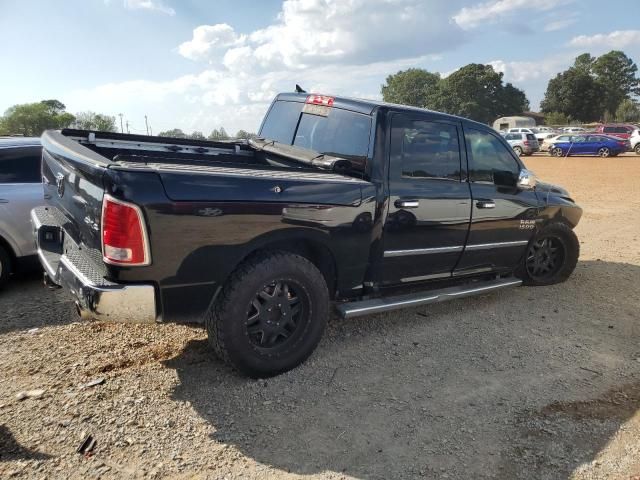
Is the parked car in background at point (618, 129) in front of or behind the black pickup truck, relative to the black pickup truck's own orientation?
in front

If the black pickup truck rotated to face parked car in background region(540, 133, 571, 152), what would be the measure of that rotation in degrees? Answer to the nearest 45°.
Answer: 0° — it already faces it

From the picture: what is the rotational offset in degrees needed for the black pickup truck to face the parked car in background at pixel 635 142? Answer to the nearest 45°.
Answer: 0° — it already faces it

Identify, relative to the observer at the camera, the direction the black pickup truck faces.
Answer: facing away from the viewer and to the right of the viewer

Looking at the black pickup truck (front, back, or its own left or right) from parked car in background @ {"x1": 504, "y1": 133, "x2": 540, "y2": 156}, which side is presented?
front

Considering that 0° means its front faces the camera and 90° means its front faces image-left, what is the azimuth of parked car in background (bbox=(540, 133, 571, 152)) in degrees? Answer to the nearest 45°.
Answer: approximately 45°

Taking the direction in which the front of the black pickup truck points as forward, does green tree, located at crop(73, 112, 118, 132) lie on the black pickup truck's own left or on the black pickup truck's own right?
on the black pickup truck's own left

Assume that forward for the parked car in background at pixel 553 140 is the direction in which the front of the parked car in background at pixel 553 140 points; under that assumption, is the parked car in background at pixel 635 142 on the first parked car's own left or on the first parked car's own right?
on the first parked car's own left

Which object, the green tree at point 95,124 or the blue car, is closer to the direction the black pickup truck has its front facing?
the blue car
